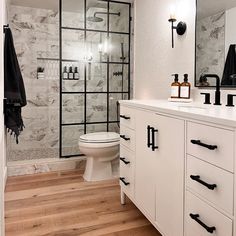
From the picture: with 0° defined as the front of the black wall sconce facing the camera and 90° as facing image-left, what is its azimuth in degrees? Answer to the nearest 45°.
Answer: approximately 45°

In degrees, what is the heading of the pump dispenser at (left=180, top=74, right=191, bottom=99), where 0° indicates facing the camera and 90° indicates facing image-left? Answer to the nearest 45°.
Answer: approximately 45°

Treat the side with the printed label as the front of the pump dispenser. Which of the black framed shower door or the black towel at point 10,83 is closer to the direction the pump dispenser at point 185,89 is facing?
the black towel
